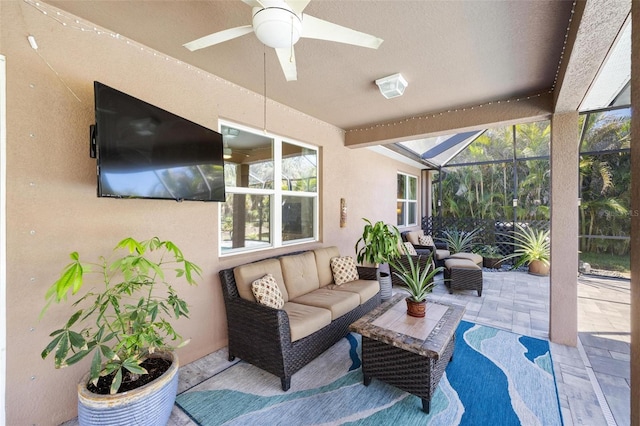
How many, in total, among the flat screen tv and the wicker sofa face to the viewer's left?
0

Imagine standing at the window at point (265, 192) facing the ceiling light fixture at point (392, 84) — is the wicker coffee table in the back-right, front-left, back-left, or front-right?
front-right

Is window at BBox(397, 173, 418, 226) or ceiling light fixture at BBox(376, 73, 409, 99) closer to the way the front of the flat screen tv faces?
the ceiling light fixture

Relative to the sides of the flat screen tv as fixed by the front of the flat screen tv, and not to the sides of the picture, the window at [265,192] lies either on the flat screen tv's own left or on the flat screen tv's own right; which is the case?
on the flat screen tv's own left

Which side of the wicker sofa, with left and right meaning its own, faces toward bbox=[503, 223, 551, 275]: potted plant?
left

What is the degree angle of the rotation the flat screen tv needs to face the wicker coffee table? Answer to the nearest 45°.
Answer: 0° — it already faces it

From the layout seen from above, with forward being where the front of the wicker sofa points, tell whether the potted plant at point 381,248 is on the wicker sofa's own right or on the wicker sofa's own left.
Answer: on the wicker sofa's own left

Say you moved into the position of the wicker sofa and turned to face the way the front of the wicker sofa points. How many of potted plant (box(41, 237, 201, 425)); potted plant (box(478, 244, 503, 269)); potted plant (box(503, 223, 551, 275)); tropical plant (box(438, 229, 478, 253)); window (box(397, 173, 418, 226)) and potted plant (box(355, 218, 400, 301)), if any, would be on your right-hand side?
1

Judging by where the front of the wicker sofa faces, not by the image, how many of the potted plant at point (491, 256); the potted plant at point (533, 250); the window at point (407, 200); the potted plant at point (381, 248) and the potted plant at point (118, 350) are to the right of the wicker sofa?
1

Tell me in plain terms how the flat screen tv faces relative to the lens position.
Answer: facing the viewer and to the right of the viewer
